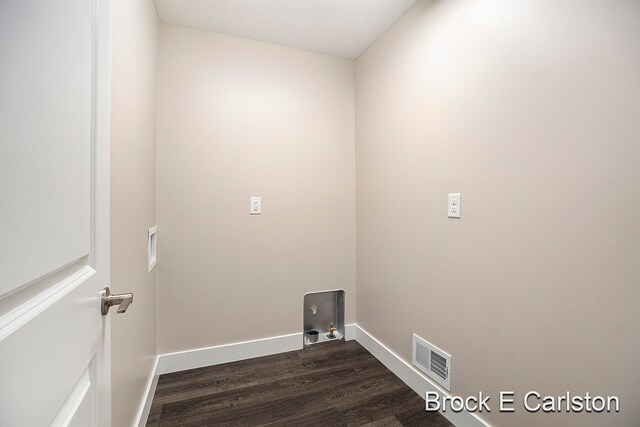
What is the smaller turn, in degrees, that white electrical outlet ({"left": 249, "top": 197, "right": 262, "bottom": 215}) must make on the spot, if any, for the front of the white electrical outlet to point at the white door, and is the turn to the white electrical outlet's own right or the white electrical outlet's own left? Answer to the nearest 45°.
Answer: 0° — it already faces it

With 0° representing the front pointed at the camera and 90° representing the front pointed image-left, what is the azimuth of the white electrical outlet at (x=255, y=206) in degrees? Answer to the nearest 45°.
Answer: approximately 0°
